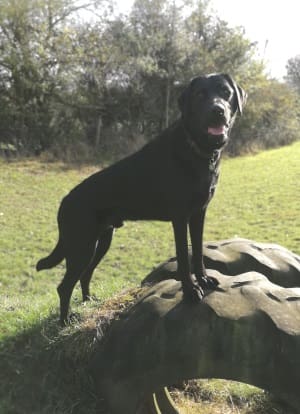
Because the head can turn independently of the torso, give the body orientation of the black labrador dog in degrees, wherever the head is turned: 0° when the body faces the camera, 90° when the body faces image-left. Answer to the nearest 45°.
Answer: approximately 270°
